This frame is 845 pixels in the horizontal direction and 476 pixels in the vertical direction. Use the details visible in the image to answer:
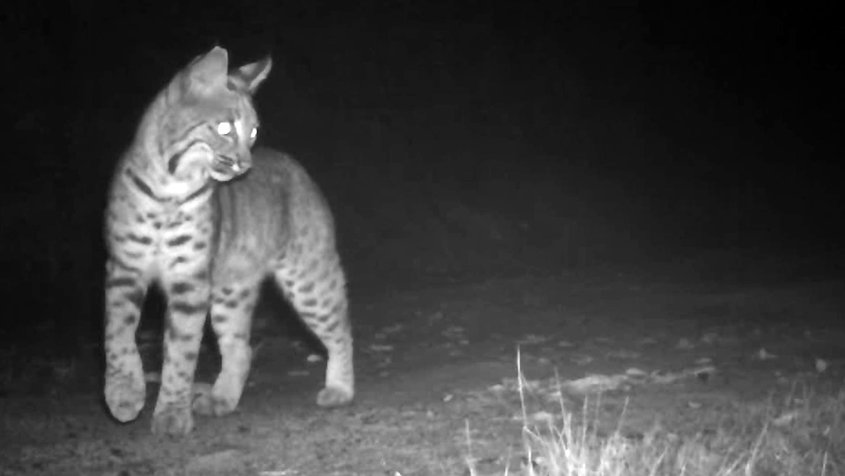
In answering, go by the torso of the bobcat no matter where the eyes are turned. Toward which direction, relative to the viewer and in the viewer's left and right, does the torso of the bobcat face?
facing the viewer and to the left of the viewer
